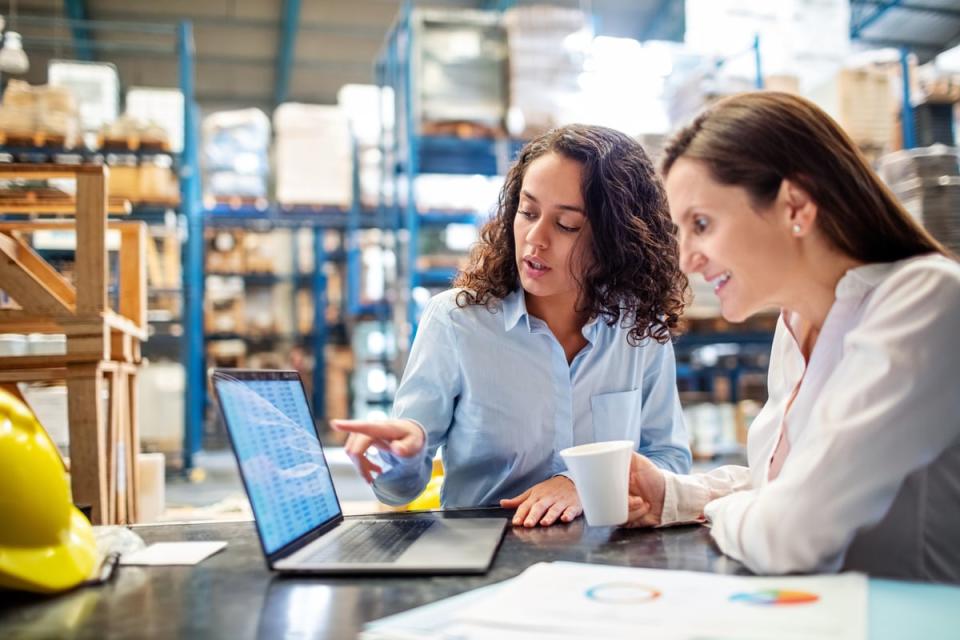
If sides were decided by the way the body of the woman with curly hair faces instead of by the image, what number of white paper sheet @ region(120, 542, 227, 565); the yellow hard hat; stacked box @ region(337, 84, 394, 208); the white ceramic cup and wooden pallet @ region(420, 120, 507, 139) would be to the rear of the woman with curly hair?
2

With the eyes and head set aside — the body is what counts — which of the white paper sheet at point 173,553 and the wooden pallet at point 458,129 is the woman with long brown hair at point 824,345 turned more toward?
the white paper sheet

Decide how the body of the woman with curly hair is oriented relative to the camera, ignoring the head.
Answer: toward the camera

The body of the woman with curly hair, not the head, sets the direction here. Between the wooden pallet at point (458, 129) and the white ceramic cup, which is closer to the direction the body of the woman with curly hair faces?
the white ceramic cup

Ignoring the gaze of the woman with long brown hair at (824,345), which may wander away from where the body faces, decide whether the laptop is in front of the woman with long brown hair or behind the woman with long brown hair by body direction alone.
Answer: in front

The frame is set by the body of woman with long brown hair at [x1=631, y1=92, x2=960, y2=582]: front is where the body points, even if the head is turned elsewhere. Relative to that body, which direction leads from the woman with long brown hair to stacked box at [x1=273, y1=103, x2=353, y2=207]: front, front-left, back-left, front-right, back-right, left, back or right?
front-right

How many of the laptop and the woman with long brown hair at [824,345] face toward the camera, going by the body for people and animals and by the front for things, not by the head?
0

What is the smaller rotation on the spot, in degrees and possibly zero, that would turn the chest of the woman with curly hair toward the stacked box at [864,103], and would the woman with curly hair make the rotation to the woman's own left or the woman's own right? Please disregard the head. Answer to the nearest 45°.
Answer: approximately 135° to the woman's own left

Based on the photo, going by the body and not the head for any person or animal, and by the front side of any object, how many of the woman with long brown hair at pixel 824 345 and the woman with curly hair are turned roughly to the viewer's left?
1

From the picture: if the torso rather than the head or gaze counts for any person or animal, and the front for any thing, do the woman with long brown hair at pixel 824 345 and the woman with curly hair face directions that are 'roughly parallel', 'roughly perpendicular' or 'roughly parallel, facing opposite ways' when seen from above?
roughly perpendicular

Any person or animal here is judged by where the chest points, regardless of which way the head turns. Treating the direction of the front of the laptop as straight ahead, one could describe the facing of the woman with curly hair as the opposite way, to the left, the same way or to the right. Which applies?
to the right

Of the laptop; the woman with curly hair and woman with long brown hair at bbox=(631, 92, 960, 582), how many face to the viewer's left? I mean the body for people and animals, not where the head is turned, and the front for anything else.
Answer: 1

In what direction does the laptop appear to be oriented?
to the viewer's right

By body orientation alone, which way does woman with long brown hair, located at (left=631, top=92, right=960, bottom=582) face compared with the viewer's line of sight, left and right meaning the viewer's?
facing to the left of the viewer

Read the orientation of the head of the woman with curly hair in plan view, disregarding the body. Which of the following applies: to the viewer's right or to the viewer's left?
to the viewer's left
